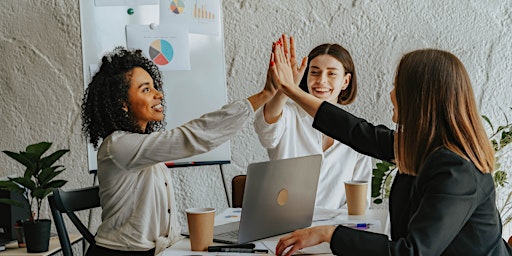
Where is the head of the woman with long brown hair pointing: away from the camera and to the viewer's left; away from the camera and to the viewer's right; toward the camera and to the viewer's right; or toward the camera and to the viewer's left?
away from the camera and to the viewer's left

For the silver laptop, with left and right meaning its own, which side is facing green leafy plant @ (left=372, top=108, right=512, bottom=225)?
right

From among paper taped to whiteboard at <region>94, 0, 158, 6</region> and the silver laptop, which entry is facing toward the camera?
the paper taped to whiteboard

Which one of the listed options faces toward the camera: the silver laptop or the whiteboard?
the whiteboard

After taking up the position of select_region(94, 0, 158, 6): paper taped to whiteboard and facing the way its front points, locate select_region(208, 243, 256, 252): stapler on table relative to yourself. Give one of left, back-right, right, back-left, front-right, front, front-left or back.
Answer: front

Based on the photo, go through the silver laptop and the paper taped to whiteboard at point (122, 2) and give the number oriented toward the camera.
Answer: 1

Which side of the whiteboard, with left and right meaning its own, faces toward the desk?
front

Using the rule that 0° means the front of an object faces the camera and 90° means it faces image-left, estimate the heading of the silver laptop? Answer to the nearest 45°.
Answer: approximately 135°

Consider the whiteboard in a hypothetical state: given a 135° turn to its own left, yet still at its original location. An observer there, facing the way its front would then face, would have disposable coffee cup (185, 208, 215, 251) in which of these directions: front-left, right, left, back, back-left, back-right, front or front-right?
back-right

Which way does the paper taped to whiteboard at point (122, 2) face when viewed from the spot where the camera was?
facing the viewer

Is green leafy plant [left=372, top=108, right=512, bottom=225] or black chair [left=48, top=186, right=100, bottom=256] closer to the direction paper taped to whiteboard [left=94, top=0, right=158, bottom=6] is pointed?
the black chair

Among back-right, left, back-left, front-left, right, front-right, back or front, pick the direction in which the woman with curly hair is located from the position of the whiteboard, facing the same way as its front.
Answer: front

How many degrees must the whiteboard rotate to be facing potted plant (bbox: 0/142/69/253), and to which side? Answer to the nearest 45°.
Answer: approximately 45° to its right
